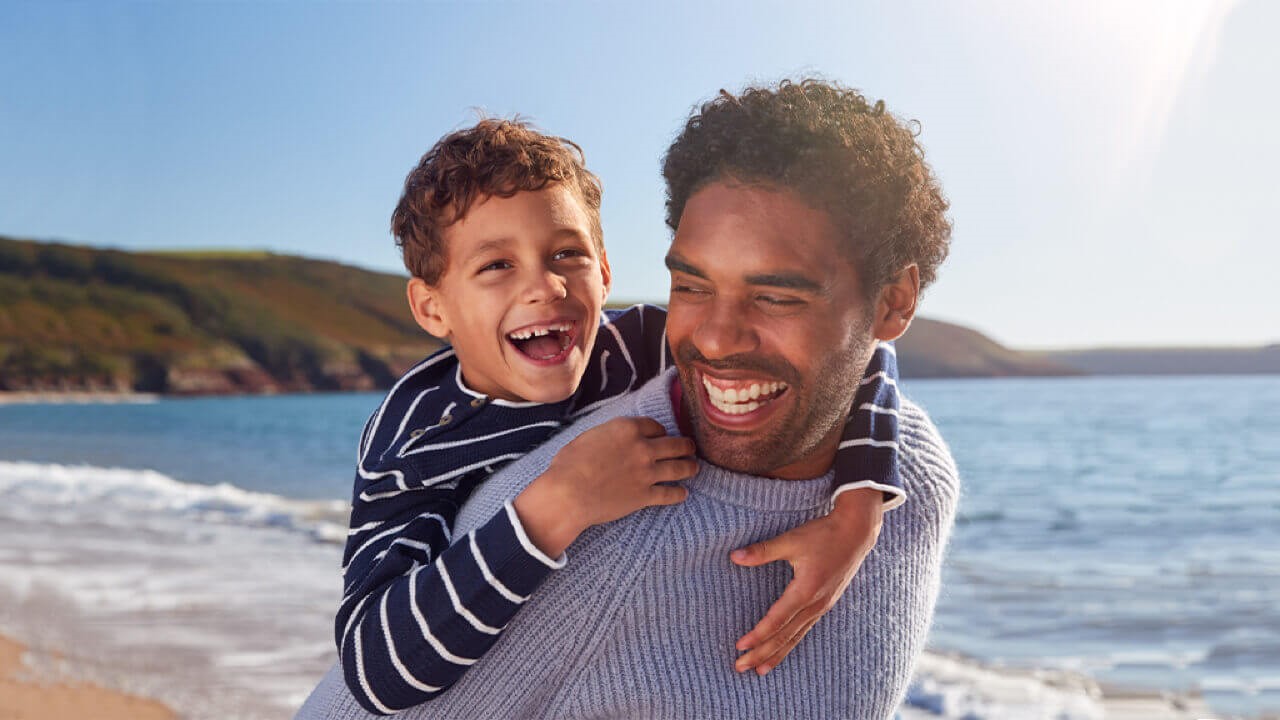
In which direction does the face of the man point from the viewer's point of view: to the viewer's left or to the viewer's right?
to the viewer's left

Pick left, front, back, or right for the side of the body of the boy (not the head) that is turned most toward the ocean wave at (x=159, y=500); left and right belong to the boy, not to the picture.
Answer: back

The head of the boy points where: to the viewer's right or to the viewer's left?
to the viewer's right

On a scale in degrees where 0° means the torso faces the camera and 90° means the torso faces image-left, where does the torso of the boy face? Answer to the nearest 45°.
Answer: approximately 315°
